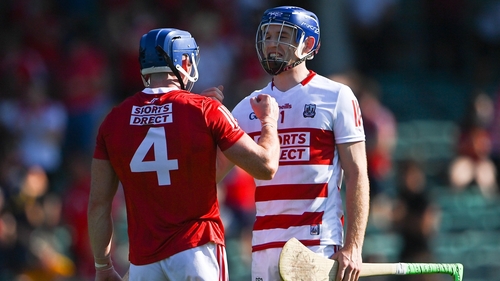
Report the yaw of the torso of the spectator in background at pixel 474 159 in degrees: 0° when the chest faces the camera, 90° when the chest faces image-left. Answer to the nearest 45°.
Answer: approximately 0°

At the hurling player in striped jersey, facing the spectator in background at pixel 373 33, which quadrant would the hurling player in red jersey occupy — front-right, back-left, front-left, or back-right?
back-left

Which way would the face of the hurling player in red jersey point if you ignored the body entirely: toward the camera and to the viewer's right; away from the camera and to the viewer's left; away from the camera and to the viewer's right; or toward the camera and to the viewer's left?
away from the camera and to the viewer's right

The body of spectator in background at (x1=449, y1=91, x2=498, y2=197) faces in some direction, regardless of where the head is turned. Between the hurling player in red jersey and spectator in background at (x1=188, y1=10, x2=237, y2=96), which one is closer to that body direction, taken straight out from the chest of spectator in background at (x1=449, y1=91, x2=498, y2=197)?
the hurling player in red jersey

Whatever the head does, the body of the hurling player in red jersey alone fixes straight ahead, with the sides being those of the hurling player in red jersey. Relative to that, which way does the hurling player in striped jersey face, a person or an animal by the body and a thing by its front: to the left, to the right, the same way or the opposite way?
the opposite way

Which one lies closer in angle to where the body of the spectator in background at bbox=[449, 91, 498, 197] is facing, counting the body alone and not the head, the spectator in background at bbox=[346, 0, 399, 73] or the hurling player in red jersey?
the hurling player in red jersey

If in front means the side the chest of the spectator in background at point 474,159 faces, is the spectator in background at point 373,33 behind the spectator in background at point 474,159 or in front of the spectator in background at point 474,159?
behind

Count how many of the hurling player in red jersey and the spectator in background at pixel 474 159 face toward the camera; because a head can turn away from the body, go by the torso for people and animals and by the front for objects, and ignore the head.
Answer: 1

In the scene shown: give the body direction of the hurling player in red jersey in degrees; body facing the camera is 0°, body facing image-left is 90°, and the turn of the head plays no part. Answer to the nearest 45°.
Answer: approximately 225°

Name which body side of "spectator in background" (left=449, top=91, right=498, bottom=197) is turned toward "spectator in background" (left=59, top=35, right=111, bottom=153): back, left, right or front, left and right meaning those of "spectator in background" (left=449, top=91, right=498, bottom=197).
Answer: right
